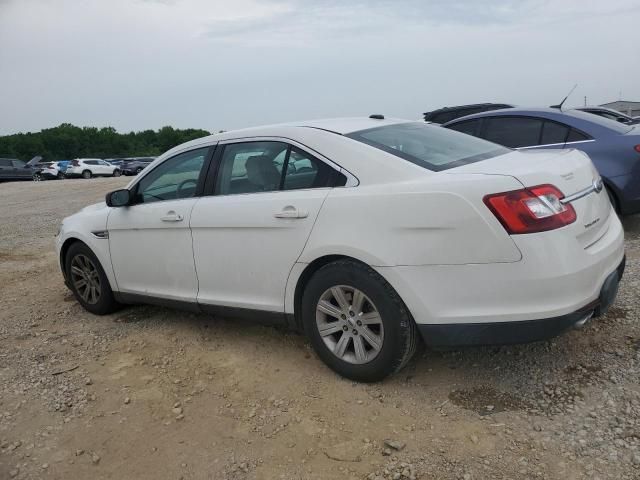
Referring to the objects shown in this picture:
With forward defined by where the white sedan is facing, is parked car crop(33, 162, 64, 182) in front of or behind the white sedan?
in front

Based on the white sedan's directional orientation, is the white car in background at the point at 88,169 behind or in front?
in front

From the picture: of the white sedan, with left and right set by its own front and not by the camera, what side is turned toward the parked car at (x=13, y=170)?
front

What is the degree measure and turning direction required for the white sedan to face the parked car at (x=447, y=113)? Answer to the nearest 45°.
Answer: approximately 45° to its right

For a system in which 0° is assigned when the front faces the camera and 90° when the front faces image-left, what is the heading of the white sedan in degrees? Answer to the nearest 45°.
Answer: approximately 135°

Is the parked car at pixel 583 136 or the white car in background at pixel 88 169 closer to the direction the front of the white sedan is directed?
the white car in background

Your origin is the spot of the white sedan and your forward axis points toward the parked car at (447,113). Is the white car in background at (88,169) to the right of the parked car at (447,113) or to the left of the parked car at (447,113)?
left

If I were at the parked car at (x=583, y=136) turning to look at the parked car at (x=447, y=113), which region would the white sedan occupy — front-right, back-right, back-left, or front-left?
back-left

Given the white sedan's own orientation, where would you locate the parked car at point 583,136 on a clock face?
The parked car is roughly at 3 o'clock from the white sedan.
